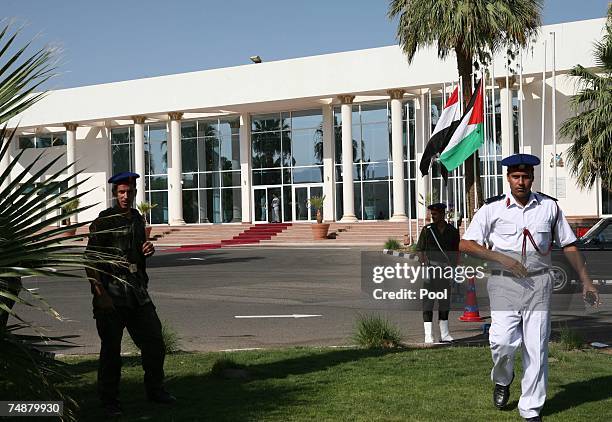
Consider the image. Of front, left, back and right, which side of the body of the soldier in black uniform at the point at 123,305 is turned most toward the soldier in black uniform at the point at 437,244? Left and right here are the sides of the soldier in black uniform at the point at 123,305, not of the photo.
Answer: left

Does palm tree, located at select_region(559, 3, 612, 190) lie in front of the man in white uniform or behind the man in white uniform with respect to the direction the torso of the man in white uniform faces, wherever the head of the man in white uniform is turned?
behind

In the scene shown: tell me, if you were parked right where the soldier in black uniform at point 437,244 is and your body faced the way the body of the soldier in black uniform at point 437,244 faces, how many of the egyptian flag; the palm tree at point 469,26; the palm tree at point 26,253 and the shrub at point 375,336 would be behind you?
2

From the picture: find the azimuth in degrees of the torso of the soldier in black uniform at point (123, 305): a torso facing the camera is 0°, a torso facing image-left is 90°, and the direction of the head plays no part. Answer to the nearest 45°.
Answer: approximately 315°

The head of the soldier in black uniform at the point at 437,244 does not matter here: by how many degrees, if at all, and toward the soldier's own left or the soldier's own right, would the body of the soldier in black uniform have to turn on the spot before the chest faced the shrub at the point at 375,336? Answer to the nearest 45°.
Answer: approximately 45° to the soldier's own right

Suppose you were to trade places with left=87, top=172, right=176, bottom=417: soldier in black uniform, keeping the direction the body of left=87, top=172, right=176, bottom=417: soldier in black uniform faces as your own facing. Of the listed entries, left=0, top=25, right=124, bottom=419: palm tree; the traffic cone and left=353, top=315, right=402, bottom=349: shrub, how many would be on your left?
2

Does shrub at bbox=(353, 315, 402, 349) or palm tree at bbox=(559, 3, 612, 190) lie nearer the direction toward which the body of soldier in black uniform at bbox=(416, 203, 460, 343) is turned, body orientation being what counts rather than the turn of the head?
the shrub

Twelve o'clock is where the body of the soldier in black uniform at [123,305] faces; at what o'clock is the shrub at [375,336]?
The shrub is roughly at 9 o'clock from the soldier in black uniform.

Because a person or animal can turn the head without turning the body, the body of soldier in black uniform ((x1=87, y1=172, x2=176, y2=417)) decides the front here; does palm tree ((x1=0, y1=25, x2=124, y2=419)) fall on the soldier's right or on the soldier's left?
on the soldier's right

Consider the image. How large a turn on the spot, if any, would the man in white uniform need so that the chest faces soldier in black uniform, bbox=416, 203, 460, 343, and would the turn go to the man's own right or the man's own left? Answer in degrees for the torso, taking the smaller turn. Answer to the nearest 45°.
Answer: approximately 180°

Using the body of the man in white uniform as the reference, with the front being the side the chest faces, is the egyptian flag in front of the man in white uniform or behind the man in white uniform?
behind

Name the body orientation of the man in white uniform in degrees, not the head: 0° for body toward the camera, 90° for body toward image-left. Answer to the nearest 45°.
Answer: approximately 0°
